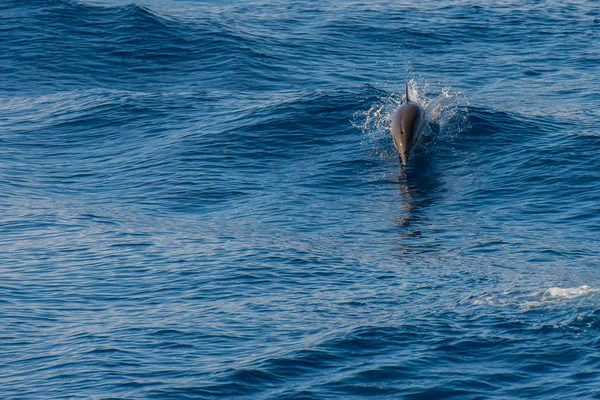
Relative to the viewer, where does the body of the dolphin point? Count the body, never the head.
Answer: toward the camera
